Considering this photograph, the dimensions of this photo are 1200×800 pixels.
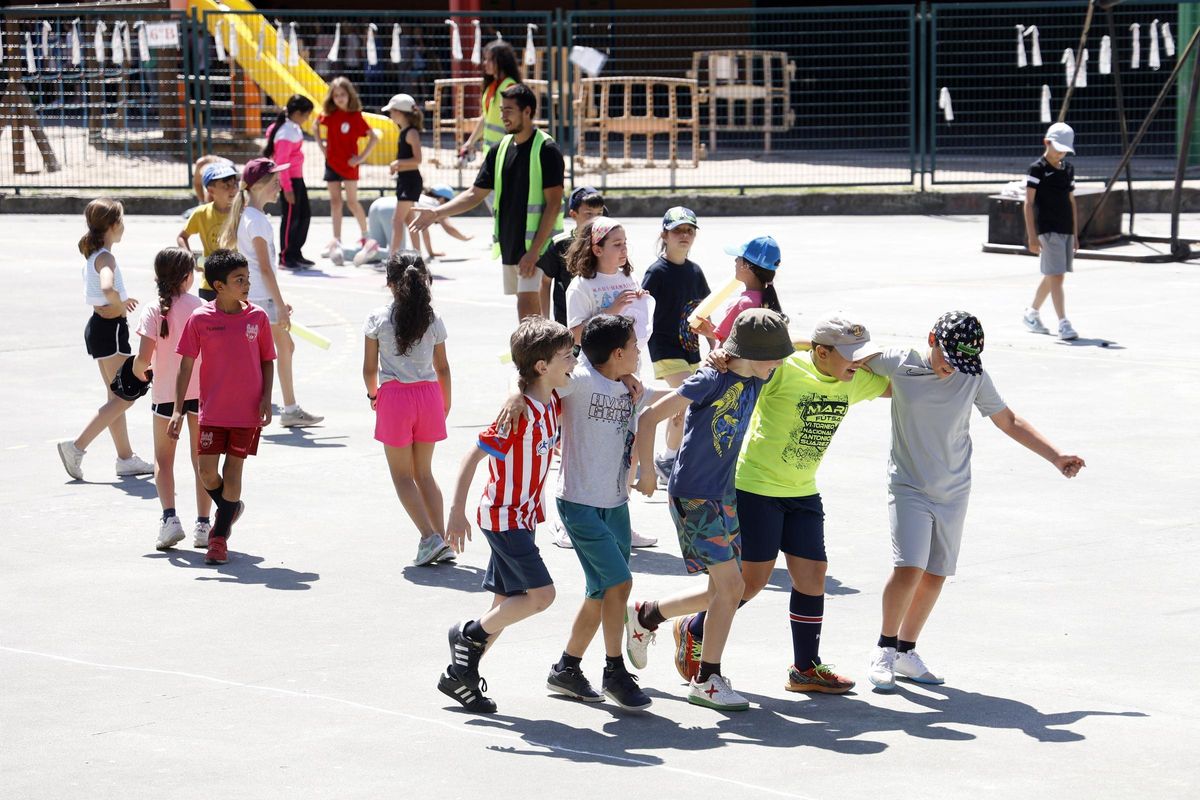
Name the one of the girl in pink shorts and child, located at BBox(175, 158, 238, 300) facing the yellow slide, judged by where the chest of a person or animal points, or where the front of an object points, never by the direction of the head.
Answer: the girl in pink shorts

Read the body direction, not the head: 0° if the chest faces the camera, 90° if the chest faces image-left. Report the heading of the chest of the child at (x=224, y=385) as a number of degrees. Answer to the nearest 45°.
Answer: approximately 0°

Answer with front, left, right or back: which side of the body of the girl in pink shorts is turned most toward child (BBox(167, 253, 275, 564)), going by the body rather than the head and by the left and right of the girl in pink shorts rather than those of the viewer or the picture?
left

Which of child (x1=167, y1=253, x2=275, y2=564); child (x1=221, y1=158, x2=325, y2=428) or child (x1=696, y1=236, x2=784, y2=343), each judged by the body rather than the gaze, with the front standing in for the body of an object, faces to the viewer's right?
child (x1=221, y1=158, x2=325, y2=428)

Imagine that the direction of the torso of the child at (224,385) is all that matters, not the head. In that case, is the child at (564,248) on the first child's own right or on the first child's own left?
on the first child's own left

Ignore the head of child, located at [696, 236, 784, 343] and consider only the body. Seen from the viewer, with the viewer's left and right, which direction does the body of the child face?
facing to the left of the viewer

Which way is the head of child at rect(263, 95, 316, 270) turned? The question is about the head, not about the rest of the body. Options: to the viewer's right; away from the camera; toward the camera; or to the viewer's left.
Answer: to the viewer's right

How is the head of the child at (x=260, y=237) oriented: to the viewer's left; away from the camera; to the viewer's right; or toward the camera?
to the viewer's right

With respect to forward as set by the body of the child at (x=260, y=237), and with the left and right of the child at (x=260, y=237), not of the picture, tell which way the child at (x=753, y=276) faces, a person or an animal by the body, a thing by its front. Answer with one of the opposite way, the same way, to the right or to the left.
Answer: the opposite way

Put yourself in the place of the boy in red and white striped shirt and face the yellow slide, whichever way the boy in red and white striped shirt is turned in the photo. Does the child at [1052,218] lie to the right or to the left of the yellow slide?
right
